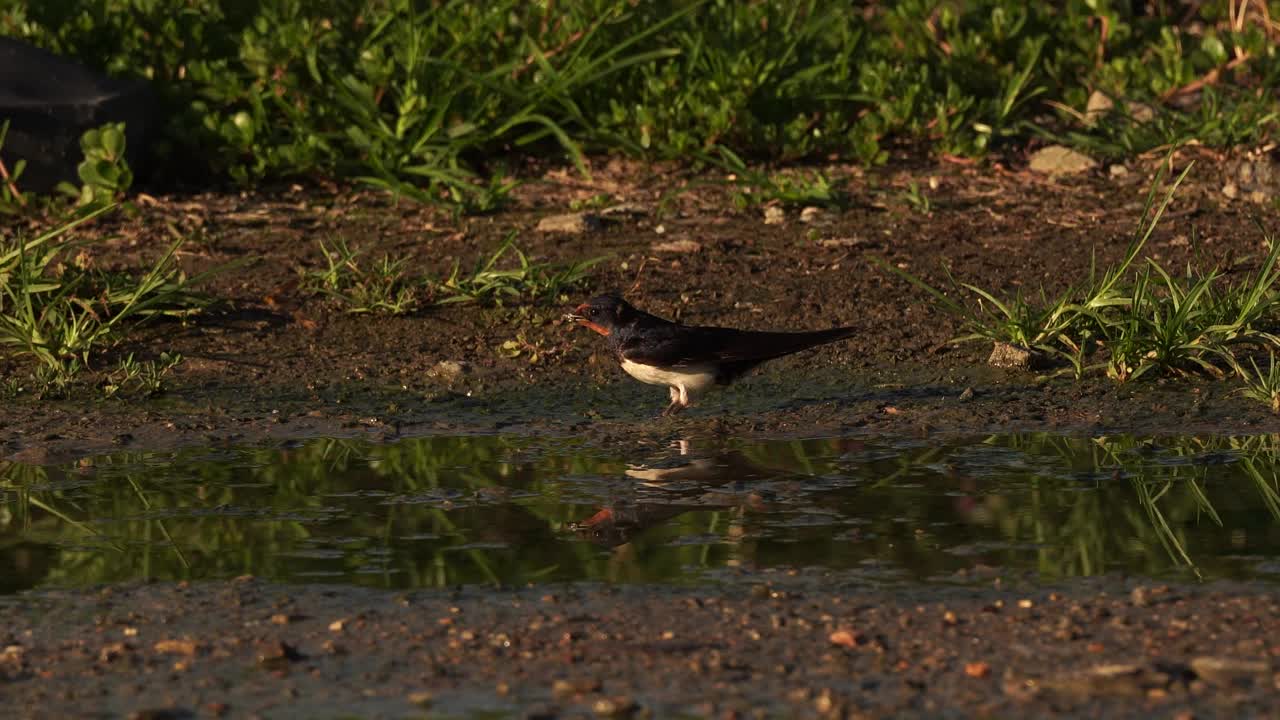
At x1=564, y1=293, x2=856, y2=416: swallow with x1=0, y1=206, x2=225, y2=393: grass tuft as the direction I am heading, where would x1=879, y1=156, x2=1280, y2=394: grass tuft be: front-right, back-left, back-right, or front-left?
back-right

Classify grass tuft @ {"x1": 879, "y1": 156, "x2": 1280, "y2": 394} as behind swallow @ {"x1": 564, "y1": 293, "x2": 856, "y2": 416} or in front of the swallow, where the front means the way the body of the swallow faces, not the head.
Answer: behind

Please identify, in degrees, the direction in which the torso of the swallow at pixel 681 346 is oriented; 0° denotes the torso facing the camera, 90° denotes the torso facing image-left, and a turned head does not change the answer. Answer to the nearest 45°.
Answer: approximately 90°

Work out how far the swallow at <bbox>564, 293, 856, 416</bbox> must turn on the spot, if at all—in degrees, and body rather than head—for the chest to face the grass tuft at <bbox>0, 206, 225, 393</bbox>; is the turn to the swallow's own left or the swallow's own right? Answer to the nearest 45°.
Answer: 0° — it already faces it

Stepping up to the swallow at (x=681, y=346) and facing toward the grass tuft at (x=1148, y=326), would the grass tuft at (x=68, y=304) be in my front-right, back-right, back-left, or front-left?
back-left
